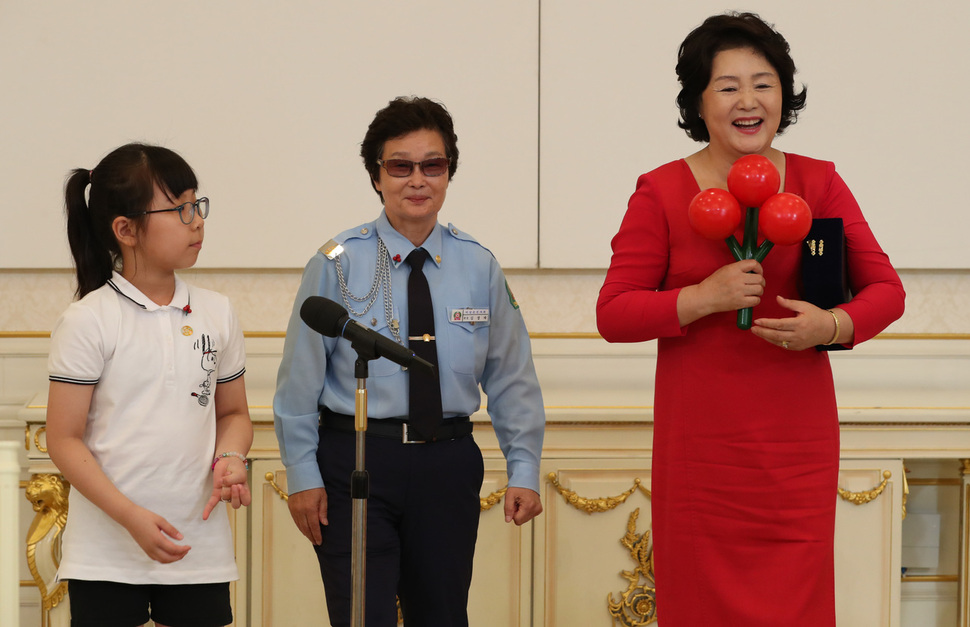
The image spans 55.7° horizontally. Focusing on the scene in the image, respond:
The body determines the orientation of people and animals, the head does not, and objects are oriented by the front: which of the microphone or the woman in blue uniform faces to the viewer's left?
the microphone

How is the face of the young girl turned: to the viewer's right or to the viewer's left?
to the viewer's right

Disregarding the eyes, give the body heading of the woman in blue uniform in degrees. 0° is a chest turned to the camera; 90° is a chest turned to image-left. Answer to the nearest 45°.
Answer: approximately 0°

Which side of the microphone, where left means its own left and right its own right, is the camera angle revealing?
left

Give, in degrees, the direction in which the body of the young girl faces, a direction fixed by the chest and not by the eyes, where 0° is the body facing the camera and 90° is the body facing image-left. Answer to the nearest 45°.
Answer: approximately 315°

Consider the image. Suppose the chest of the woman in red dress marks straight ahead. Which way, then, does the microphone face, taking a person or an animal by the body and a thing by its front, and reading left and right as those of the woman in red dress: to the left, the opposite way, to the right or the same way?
to the right

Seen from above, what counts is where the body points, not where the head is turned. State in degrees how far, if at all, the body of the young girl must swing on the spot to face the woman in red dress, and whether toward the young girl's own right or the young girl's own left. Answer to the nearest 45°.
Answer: approximately 45° to the young girl's own left
